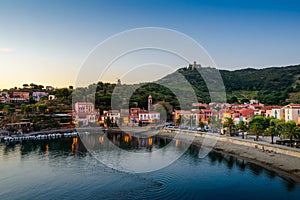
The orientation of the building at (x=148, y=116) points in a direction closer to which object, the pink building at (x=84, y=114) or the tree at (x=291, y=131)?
the tree

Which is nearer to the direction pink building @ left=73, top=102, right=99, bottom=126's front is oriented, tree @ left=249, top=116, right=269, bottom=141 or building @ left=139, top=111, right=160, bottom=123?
the tree

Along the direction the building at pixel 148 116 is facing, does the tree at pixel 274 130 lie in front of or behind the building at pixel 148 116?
in front

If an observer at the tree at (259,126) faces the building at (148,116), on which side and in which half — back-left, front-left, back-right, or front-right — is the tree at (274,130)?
back-left

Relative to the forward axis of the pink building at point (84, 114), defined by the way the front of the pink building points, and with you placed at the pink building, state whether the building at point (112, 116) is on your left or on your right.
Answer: on your left

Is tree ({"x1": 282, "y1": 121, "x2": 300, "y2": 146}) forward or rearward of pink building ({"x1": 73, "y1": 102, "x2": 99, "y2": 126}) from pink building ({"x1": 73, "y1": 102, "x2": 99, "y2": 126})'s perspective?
forward

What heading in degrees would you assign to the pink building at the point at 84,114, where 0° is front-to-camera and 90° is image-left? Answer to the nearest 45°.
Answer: approximately 0°

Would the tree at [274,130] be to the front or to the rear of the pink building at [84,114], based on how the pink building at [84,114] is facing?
to the front

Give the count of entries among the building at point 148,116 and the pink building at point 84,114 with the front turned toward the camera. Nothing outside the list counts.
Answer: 2

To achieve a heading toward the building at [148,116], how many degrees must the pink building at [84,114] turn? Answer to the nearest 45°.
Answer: approximately 90° to its left

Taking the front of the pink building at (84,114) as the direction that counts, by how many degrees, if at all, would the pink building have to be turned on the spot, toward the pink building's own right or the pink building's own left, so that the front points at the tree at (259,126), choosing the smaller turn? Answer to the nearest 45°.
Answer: approximately 45° to the pink building's own left
